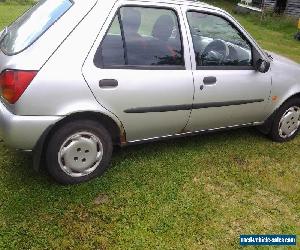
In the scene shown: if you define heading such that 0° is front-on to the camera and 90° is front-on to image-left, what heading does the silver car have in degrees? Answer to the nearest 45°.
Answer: approximately 225°
